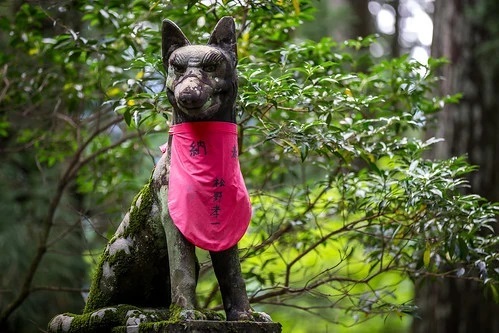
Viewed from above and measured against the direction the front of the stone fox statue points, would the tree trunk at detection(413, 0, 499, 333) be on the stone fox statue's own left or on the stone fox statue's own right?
on the stone fox statue's own left
